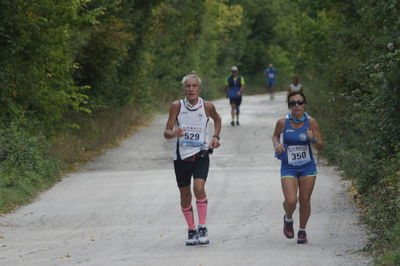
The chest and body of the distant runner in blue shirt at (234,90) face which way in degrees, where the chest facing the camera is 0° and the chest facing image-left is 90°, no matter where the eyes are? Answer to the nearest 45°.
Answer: approximately 0°

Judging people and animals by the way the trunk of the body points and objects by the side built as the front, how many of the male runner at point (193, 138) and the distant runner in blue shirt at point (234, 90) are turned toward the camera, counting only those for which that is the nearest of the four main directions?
2

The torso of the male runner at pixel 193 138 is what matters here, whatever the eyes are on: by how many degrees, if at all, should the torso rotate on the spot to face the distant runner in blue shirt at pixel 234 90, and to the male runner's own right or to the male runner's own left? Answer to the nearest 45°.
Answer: approximately 180°

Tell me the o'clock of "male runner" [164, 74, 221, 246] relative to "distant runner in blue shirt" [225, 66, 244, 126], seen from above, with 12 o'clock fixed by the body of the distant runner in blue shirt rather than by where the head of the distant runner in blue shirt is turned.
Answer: The male runner is roughly at 12 o'clock from the distant runner in blue shirt.
